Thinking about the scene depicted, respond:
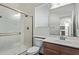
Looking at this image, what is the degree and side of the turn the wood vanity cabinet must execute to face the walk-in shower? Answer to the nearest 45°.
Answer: approximately 45° to its right

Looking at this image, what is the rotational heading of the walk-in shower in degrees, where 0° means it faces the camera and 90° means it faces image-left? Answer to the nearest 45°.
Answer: approximately 315°

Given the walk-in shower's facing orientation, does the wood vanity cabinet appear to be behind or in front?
in front

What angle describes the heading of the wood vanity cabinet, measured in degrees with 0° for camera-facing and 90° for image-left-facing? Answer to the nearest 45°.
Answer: approximately 45°

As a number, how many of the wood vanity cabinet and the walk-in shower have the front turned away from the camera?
0
